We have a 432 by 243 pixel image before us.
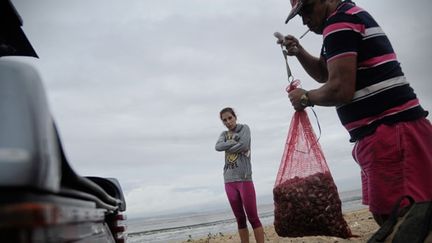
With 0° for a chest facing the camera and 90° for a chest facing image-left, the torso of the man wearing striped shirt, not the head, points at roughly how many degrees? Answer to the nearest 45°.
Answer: approximately 90°

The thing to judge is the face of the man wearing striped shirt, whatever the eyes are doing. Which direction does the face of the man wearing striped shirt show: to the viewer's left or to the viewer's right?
to the viewer's left

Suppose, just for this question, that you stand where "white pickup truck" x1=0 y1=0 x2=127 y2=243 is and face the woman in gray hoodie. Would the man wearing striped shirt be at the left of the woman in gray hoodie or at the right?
right

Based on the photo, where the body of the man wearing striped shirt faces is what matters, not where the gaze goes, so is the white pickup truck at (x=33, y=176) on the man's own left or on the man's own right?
on the man's own left
